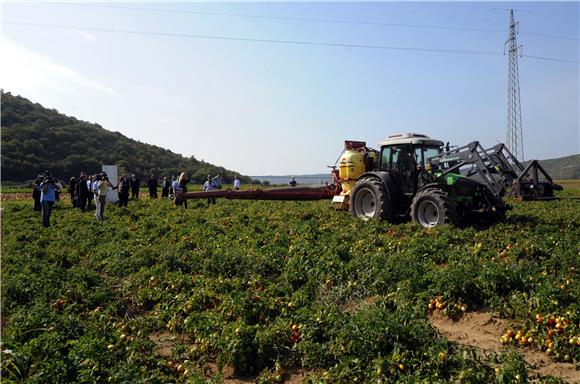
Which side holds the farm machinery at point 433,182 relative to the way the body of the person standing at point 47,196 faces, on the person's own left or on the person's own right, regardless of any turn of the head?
on the person's own right

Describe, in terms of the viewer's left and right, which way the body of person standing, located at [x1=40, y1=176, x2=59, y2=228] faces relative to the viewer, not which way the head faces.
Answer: facing away from the viewer

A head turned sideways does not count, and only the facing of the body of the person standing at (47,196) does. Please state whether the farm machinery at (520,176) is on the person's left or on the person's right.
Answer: on the person's right
